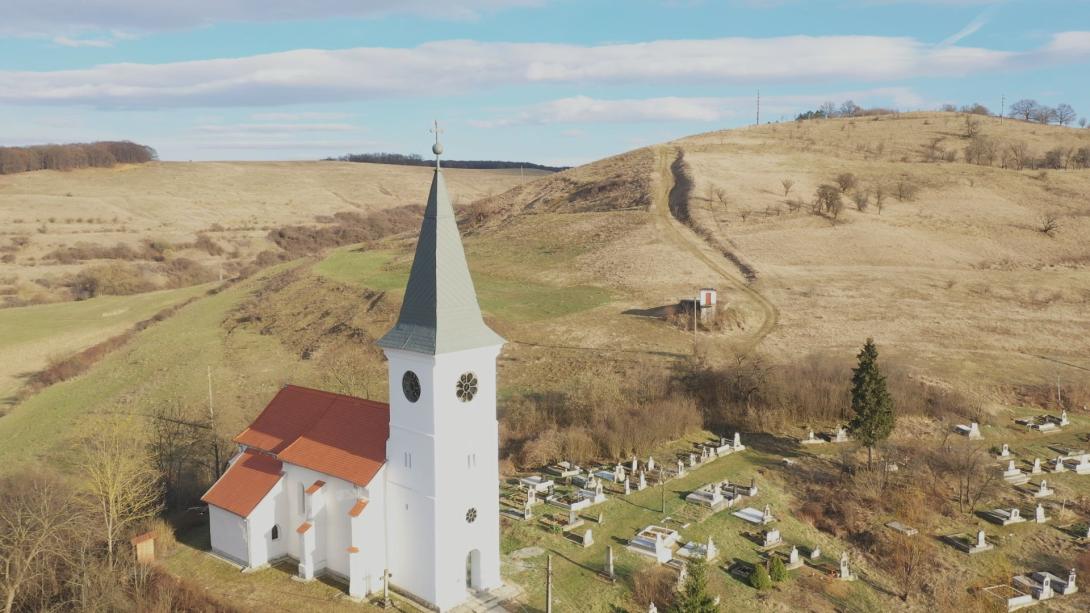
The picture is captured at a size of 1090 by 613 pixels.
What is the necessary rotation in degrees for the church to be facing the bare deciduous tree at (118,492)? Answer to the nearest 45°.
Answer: approximately 180°

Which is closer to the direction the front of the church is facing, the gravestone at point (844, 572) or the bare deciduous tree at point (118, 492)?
the gravestone

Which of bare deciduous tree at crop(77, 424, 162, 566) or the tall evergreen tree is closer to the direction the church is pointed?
the tall evergreen tree

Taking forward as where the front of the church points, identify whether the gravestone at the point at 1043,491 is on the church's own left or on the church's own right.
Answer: on the church's own left

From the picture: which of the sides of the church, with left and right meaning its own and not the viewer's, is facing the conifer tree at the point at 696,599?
front

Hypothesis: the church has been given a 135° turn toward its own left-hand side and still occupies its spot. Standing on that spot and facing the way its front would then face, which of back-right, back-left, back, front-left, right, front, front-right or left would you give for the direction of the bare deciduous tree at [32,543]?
left

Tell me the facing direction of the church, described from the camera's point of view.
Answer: facing the viewer and to the right of the viewer

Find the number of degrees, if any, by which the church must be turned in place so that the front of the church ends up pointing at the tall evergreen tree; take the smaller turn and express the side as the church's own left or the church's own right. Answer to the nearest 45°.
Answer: approximately 45° to the church's own left

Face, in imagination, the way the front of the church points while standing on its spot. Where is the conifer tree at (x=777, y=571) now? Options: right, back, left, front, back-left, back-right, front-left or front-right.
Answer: front-left
